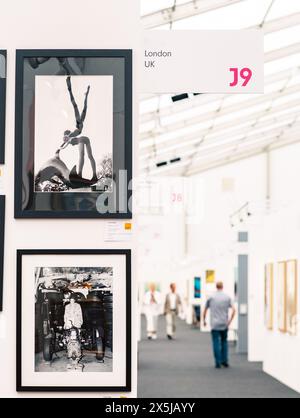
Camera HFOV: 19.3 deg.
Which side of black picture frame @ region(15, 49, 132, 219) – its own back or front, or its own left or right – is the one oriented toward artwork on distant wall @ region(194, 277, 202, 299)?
back

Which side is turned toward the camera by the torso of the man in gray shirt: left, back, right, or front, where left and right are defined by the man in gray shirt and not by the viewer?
back

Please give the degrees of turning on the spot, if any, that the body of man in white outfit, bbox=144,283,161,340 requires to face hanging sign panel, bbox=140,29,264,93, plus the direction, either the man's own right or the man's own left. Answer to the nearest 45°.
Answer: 0° — they already face it

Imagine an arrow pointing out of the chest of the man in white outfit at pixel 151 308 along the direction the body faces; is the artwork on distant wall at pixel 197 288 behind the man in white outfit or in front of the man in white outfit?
behind

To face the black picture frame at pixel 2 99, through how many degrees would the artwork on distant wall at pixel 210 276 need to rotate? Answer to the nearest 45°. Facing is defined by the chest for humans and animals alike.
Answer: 0° — it already faces it

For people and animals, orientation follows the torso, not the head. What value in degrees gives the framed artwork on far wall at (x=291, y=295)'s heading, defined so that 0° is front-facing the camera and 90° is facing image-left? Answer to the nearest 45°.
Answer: approximately 90°

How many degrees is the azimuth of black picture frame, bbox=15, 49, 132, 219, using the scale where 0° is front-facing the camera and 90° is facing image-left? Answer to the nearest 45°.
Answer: approximately 0°
